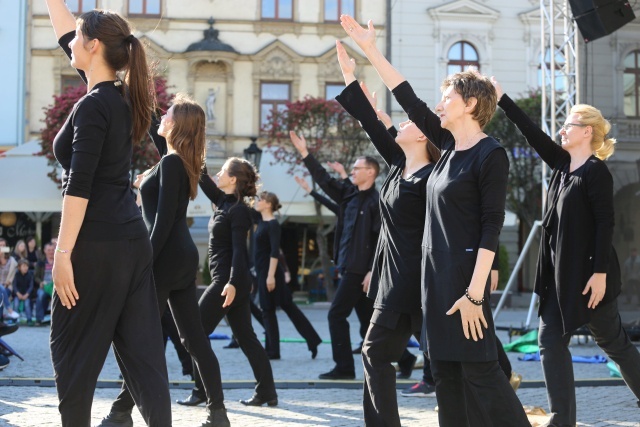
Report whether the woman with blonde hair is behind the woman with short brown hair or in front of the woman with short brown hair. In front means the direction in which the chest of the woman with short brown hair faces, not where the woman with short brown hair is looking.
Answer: behind

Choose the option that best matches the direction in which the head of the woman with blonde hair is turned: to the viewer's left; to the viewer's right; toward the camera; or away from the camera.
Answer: to the viewer's left

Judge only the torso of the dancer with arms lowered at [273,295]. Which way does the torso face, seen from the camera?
to the viewer's left

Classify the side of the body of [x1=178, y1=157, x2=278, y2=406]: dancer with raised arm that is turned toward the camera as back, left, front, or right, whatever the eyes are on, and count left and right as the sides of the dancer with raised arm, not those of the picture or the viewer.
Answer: left

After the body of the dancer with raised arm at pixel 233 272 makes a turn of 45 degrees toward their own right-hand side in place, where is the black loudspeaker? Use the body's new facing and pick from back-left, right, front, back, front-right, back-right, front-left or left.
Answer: right

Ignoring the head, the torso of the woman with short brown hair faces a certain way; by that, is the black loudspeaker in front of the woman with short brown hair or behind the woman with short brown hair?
behind

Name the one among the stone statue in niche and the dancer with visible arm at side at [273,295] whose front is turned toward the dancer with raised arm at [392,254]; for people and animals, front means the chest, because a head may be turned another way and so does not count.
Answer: the stone statue in niche

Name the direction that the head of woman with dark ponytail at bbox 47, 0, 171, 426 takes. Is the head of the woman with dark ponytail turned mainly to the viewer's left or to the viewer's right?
to the viewer's left

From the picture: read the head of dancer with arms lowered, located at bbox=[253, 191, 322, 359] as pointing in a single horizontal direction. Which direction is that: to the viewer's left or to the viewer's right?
to the viewer's left

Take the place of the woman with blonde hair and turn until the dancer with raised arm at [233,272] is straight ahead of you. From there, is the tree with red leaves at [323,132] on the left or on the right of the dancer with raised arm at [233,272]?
right

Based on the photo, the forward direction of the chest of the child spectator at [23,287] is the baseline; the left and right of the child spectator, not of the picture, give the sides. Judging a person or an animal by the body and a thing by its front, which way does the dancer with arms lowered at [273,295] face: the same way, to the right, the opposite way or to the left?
to the right

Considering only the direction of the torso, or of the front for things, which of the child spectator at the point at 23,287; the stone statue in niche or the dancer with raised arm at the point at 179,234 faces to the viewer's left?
the dancer with raised arm

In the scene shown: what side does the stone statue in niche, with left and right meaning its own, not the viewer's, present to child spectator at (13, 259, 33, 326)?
front

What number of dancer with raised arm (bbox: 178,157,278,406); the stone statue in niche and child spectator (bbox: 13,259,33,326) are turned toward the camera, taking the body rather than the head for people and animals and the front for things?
2

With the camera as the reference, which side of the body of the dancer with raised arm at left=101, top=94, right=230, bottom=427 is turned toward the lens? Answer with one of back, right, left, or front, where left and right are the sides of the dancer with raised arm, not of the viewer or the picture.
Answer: left

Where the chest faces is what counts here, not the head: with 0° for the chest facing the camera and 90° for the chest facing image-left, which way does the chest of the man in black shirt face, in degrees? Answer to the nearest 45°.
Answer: approximately 45°
